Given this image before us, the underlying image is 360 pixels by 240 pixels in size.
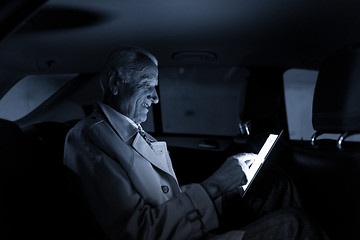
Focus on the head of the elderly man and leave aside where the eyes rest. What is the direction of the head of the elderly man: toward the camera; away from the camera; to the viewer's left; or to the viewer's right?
to the viewer's right

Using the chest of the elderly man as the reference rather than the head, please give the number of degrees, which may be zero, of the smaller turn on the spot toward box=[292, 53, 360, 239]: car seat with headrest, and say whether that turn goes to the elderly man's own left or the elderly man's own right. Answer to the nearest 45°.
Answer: approximately 45° to the elderly man's own left

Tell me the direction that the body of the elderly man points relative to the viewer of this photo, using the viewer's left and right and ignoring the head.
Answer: facing to the right of the viewer
